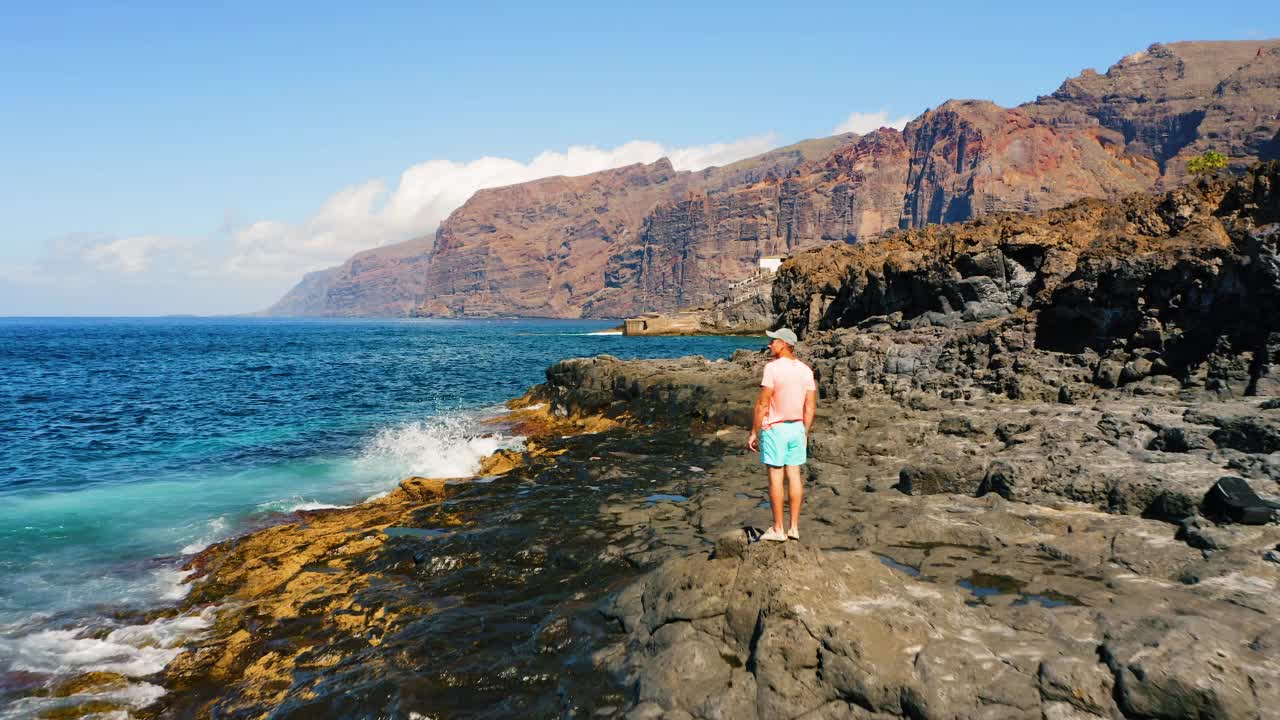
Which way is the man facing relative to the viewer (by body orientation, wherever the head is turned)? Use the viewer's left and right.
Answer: facing away from the viewer and to the left of the viewer
